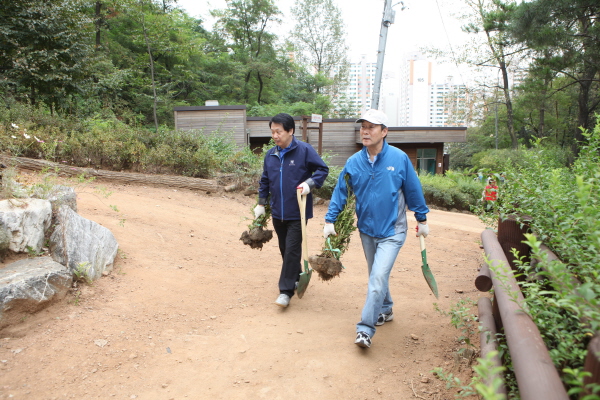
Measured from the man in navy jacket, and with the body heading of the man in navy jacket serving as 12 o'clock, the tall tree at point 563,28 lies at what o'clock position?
The tall tree is roughly at 6 o'clock from the man in navy jacket.

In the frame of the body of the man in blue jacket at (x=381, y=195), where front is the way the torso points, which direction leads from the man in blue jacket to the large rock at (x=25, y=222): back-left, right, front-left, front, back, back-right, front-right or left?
front-right

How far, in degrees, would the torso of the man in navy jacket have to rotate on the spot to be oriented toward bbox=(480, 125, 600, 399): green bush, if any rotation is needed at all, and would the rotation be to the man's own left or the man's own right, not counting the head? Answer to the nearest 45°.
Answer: approximately 90° to the man's own left

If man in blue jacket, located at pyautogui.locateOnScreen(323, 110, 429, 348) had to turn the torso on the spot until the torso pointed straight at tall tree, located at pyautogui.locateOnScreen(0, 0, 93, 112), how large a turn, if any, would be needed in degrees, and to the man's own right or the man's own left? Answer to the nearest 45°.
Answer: approximately 90° to the man's own right

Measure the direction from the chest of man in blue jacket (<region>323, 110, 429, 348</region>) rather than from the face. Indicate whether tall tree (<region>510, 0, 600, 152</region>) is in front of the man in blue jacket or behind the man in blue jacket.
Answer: behind

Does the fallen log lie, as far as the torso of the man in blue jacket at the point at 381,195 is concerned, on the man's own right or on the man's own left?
on the man's own right

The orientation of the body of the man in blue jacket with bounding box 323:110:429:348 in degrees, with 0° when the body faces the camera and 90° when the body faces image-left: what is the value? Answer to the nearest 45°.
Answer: approximately 45°

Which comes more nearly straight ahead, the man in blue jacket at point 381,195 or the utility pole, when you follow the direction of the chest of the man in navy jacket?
the man in blue jacket

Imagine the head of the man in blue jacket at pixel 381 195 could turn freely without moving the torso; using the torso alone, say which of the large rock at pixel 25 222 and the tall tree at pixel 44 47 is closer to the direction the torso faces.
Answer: the large rock

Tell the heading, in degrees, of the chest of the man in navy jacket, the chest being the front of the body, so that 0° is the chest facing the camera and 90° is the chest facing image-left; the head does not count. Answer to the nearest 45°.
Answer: approximately 45°
